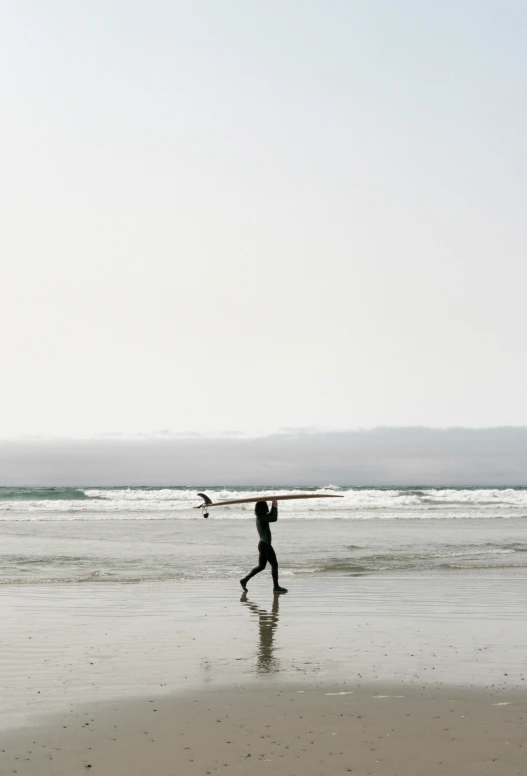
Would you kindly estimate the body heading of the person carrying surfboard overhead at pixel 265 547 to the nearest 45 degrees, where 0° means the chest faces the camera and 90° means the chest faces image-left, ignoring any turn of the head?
approximately 270°
